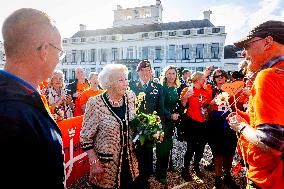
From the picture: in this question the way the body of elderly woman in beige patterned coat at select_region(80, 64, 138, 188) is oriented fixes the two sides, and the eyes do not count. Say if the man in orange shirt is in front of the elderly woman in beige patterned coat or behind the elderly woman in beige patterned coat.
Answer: in front

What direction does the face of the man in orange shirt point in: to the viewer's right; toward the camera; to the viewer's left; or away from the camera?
to the viewer's left

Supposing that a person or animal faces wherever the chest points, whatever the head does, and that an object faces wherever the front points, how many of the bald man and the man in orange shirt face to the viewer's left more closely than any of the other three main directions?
1

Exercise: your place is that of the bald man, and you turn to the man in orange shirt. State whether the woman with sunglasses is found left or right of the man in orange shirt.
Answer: left

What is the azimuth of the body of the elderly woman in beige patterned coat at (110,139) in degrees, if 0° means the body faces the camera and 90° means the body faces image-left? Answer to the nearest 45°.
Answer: approximately 315°

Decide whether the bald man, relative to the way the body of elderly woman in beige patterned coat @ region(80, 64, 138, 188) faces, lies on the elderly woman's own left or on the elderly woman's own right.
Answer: on the elderly woman's own right

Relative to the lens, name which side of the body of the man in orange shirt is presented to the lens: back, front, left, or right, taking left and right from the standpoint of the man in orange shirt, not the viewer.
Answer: left

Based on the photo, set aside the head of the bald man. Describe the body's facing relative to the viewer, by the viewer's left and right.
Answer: facing away from the viewer and to the right of the viewer

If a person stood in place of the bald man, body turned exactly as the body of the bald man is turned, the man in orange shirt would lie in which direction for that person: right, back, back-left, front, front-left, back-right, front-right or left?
front-right

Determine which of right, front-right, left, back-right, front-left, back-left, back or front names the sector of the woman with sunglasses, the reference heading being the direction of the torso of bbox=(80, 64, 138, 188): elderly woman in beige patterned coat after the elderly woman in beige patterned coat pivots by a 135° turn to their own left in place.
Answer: front-right

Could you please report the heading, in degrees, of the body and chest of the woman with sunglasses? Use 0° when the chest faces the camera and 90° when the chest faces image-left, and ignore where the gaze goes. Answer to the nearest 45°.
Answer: approximately 0°

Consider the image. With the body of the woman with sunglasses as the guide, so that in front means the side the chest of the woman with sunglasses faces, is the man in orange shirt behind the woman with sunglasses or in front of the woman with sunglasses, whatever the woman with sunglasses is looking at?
in front
